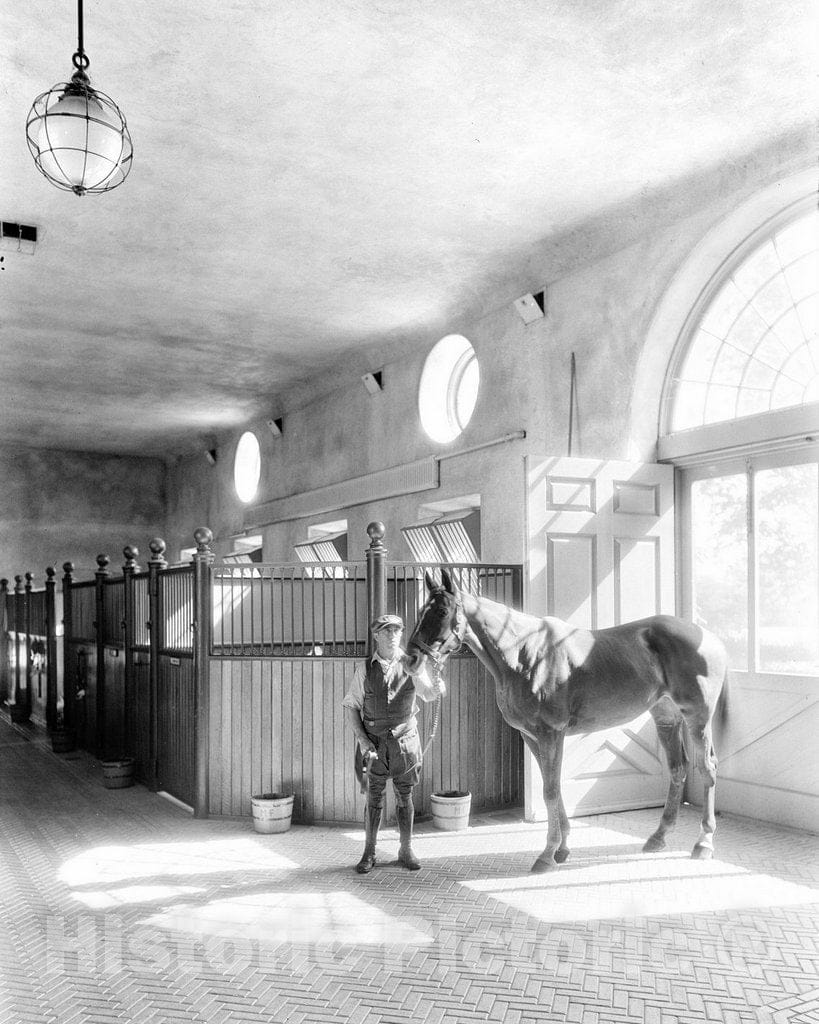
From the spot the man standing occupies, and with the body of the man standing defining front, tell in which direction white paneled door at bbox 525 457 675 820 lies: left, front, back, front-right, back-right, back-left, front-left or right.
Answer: back-left

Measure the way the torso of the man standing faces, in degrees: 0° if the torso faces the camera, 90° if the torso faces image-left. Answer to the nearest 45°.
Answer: approximately 0°

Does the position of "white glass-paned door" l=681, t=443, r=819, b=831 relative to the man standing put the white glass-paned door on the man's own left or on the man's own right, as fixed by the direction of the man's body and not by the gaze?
on the man's own left

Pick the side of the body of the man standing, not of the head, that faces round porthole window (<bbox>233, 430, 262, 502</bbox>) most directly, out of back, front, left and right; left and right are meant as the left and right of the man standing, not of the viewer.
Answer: back

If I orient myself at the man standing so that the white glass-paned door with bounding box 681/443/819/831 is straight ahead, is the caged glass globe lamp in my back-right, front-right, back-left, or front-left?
back-right
